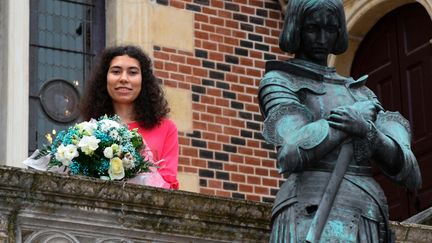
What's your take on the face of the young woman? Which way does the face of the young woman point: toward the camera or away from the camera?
toward the camera

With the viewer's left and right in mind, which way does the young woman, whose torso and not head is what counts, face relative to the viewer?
facing the viewer

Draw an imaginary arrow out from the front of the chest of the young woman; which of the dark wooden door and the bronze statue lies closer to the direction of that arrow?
the bronze statue

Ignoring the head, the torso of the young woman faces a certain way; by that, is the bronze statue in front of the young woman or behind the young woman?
in front

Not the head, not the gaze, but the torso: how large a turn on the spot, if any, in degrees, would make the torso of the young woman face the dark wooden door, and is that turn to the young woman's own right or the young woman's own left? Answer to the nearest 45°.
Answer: approximately 135° to the young woman's own left
